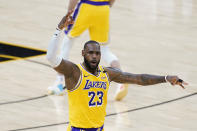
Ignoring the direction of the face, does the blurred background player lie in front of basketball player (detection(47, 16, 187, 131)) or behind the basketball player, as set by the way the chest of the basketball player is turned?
behind

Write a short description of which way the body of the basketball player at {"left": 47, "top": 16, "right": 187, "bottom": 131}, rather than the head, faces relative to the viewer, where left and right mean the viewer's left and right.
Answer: facing the viewer and to the right of the viewer
